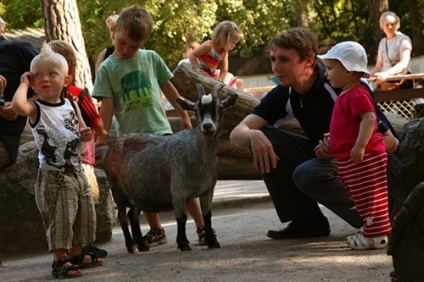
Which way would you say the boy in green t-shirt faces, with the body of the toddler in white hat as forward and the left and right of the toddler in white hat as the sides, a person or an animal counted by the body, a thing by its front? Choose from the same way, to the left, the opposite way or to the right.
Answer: to the left

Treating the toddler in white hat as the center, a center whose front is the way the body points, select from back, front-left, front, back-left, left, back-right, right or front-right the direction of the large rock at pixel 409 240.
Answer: left

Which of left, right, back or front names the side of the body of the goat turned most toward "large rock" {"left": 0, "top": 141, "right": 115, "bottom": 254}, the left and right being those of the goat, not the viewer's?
back

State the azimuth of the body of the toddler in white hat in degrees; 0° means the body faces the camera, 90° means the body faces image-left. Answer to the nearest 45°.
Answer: approximately 90°

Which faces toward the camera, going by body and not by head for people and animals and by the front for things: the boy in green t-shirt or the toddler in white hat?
the boy in green t-shirt

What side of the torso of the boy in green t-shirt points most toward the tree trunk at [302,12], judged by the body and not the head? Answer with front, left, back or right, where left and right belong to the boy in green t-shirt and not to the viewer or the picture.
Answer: back

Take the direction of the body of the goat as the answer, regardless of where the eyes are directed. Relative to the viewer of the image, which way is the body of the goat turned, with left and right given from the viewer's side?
facing the viewer and to the right of the viewer

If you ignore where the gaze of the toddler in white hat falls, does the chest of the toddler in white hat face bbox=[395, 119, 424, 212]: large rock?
no

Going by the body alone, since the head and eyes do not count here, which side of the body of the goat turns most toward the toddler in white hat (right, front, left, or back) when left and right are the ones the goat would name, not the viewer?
front

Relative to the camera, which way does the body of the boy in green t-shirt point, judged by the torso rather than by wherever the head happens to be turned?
toward the camera

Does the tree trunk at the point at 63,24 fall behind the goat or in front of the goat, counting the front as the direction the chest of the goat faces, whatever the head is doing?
behind

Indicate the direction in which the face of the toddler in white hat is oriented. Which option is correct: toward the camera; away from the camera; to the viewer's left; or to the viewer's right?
to the viewer's left

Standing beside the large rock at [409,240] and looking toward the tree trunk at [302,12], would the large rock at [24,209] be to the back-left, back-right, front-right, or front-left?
front-left
